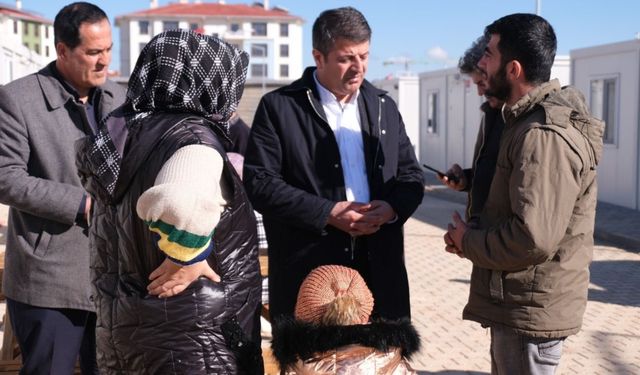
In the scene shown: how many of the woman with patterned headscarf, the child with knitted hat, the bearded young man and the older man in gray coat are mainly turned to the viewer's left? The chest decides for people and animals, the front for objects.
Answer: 1

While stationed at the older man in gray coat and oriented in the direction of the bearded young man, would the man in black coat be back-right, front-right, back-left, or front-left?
front-left

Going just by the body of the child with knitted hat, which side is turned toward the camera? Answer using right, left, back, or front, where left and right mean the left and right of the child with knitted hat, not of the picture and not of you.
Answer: back

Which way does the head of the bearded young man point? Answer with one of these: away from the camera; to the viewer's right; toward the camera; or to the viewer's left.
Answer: to the viewer's left

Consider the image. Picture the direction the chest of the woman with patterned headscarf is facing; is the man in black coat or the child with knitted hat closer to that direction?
the man in black coat

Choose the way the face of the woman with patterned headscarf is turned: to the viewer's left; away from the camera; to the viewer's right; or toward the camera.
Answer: away from the camera

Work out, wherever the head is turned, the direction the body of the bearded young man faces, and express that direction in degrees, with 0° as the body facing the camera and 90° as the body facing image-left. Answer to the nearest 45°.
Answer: approximately 90°

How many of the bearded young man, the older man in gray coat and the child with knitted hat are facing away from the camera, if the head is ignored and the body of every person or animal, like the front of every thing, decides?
1

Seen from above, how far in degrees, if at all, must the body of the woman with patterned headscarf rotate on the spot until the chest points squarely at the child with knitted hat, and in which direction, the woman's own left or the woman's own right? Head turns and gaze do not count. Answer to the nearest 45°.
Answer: approximately 90° to the woman's own right

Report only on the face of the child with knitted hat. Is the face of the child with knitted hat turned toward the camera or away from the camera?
away from the camera

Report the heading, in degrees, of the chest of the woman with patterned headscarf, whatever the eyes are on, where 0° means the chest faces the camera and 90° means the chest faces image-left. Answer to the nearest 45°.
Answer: approximately 225°

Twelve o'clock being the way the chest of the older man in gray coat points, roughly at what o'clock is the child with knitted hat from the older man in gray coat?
The child with knitted hat is roughly at 1 o'clock from the older man in gray coat.

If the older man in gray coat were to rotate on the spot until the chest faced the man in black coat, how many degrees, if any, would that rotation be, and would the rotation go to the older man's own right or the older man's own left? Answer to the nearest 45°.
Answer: approximately 45° to the older man's own left
